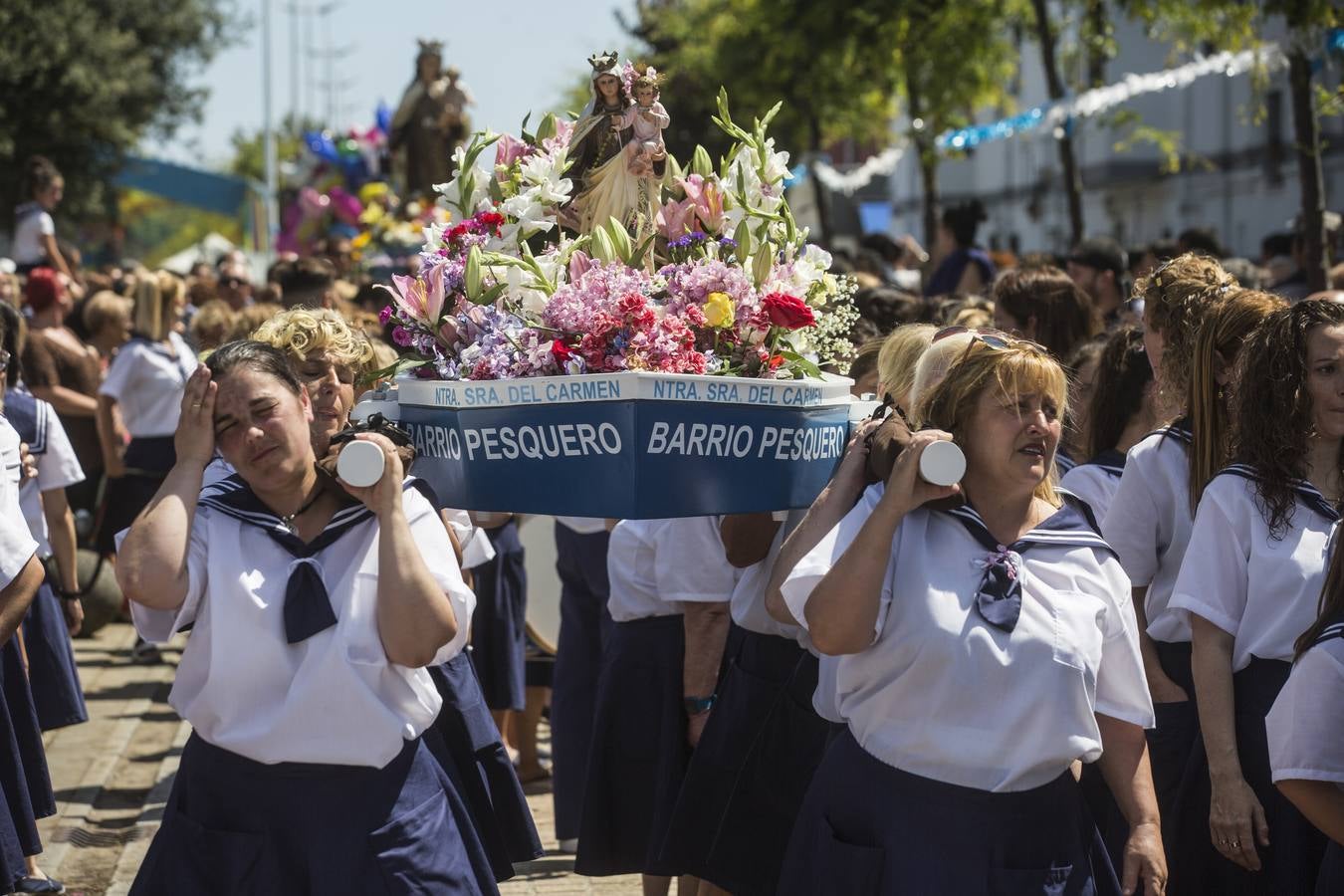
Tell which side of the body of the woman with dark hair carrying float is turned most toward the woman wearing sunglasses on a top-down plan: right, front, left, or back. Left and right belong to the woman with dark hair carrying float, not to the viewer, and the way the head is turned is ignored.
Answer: left

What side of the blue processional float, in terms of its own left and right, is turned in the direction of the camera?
front

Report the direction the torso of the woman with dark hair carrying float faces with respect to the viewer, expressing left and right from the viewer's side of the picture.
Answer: facing the viewer

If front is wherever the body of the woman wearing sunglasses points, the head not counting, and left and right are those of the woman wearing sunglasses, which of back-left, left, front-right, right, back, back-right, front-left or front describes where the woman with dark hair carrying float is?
right

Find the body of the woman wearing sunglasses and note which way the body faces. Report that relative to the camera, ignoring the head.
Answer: toward the camera

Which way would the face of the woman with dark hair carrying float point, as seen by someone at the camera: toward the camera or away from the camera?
toward the camera

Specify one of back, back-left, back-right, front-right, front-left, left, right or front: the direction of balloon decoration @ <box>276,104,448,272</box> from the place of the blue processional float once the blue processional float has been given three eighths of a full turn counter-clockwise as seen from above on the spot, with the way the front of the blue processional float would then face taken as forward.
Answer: front-left

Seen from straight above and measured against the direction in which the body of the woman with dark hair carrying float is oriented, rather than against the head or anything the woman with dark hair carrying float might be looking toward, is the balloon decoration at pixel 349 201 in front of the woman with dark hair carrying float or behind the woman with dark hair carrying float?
behind
